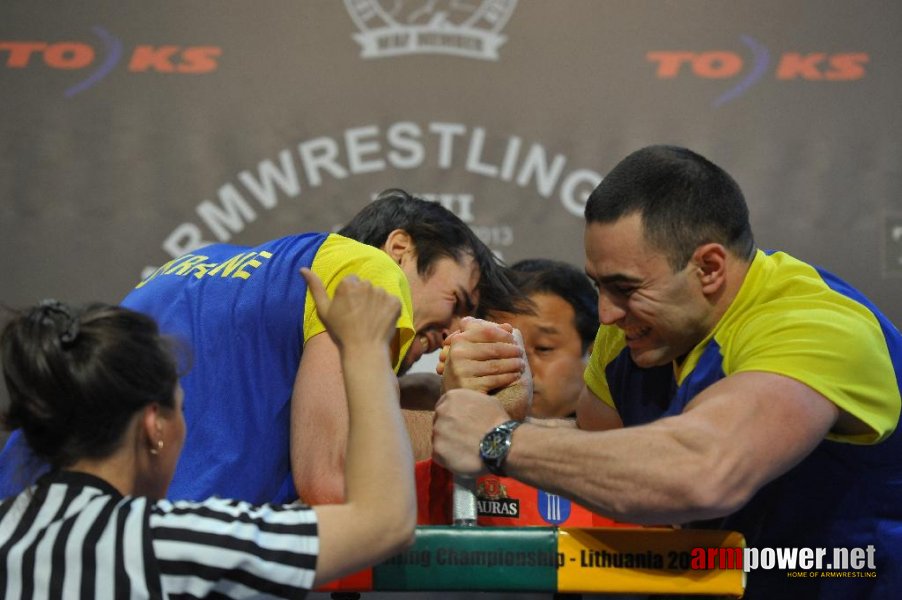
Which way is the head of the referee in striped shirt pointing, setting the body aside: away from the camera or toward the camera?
away from the camera

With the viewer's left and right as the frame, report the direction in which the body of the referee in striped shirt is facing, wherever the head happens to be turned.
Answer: facing away from the viewer and to the right of the viewer

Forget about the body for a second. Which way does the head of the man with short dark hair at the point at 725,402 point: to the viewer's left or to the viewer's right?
to the viewer's left

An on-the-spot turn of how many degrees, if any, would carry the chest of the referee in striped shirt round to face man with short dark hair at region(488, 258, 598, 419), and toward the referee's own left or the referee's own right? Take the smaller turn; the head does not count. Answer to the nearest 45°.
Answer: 0° — they already face them
